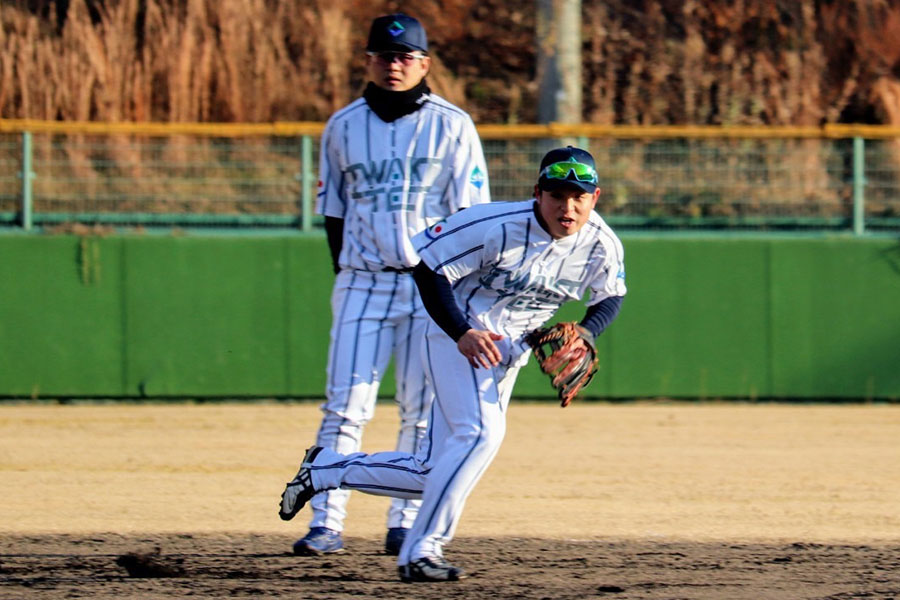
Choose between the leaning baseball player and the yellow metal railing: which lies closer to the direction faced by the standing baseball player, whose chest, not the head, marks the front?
the leaning baseball player

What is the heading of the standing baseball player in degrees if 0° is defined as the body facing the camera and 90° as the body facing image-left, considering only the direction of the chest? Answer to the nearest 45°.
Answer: approximately 0°

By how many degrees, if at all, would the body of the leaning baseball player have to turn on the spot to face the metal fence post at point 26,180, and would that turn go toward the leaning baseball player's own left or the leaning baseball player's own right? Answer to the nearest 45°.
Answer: approximately 180°

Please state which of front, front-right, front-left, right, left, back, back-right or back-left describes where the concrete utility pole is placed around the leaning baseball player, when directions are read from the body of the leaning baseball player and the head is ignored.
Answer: back-left

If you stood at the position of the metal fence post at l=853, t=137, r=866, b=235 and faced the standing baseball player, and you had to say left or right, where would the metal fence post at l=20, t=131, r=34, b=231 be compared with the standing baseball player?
right

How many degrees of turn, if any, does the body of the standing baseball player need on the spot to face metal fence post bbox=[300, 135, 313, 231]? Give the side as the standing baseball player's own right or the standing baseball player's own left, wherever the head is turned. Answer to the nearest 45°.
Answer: approximately 180°

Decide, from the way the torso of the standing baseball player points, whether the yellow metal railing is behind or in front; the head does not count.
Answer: behind

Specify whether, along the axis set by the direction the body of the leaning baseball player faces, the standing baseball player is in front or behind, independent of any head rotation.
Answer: behind

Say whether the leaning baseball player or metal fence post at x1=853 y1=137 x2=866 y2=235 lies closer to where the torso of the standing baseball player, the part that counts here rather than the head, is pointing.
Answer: the leaning baseball player

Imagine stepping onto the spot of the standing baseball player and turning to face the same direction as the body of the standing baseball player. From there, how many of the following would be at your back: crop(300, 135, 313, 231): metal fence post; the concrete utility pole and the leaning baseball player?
2

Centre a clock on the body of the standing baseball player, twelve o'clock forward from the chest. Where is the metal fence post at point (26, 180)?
The metal fence post is roughly at 5 o'clock from the standing baseball player.
